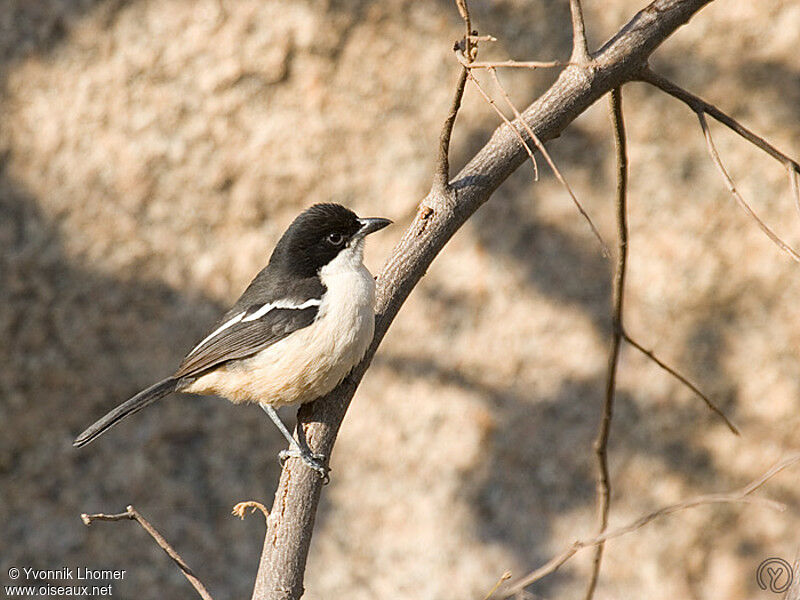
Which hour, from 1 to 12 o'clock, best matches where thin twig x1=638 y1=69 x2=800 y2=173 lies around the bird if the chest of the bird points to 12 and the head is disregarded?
The thin twig is roughly at 1 o'clock from the bird.

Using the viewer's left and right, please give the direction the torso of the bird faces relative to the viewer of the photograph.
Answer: facing to the right of the viewer

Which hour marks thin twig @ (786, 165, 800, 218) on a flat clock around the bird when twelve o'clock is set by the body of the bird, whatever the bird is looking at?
The thin twig is roughly at 1 o'clock from the bird.
